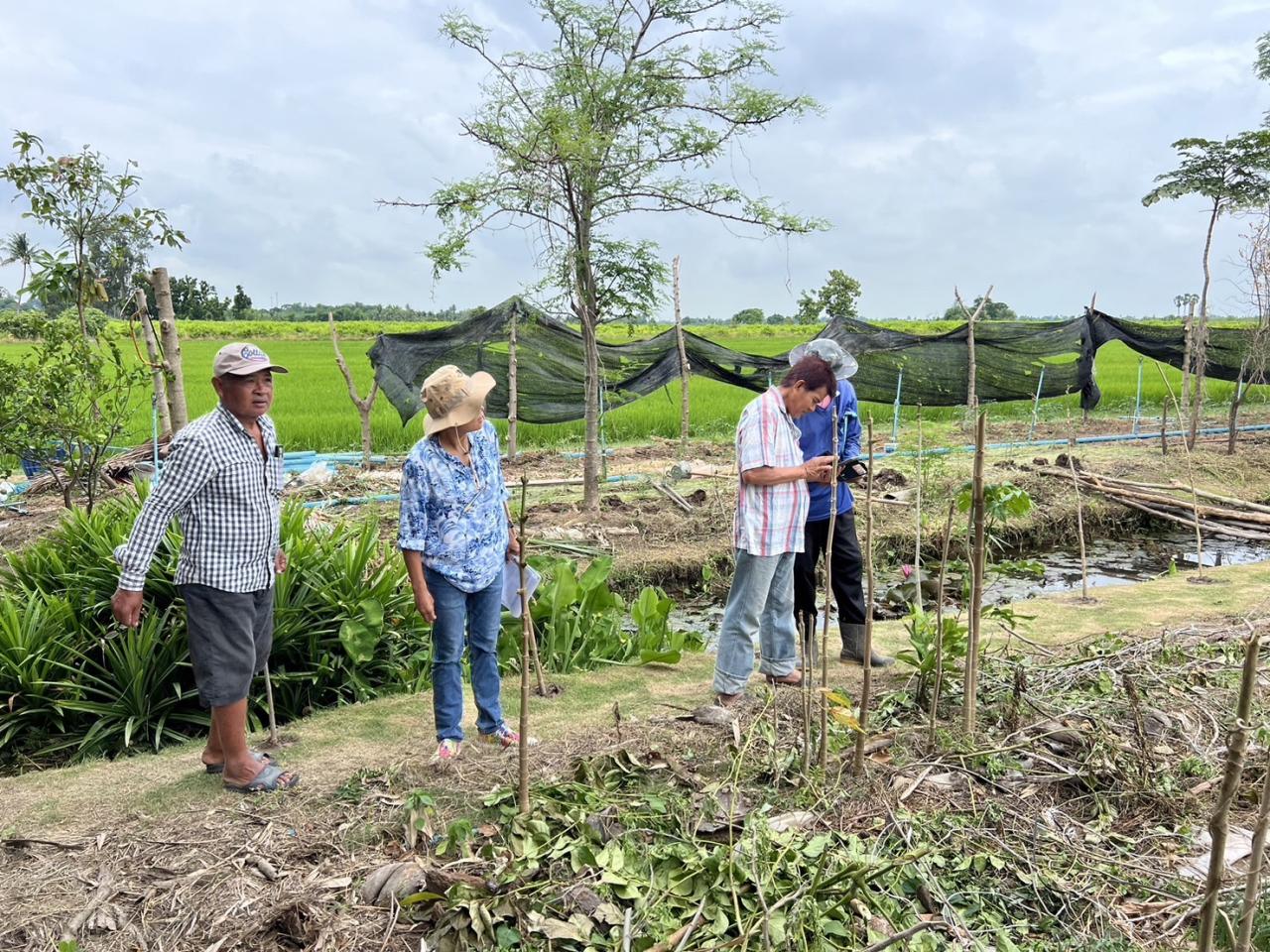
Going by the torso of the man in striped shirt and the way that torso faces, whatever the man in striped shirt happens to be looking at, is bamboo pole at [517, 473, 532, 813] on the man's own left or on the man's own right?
on the man's own right

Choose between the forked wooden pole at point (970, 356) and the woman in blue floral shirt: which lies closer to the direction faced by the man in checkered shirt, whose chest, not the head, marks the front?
the woman in blue floral shirt

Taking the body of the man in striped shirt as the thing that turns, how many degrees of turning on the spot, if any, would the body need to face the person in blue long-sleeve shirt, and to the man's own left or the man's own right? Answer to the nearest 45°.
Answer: approximately 45° to the man's own left

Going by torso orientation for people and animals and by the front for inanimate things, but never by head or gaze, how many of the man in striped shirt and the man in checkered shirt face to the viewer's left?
0

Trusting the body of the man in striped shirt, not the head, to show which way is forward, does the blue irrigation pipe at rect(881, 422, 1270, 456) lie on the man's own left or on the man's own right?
on the man's own left

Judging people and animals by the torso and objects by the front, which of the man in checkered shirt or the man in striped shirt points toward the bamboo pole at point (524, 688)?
the man in checkered shirt

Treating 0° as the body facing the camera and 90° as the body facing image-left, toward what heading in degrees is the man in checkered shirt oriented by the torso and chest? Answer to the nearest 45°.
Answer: approximately 315°

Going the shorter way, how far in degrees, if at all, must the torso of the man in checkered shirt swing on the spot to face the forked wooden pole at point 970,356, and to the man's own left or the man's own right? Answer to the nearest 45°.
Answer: approximately 90° to the man's own left

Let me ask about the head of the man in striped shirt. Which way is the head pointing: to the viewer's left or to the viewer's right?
to the viewer's right

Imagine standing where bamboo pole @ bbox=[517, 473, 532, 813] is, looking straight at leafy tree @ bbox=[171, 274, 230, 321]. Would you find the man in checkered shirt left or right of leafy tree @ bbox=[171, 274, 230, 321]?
left

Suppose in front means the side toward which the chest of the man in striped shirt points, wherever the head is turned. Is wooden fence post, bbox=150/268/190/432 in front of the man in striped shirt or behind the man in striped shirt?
behind

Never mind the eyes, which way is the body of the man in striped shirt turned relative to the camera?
to the viewer's right

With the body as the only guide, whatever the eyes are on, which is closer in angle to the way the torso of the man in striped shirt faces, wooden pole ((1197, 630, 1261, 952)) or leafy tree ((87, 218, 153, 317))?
the wooden pole

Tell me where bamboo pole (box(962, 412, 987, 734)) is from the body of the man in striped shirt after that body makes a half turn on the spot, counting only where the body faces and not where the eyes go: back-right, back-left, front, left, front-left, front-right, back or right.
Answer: back-left

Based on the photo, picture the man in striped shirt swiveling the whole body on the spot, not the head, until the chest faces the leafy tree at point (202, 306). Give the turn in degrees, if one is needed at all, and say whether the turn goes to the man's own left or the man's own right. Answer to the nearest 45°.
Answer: approximately 135° to the man's own left
